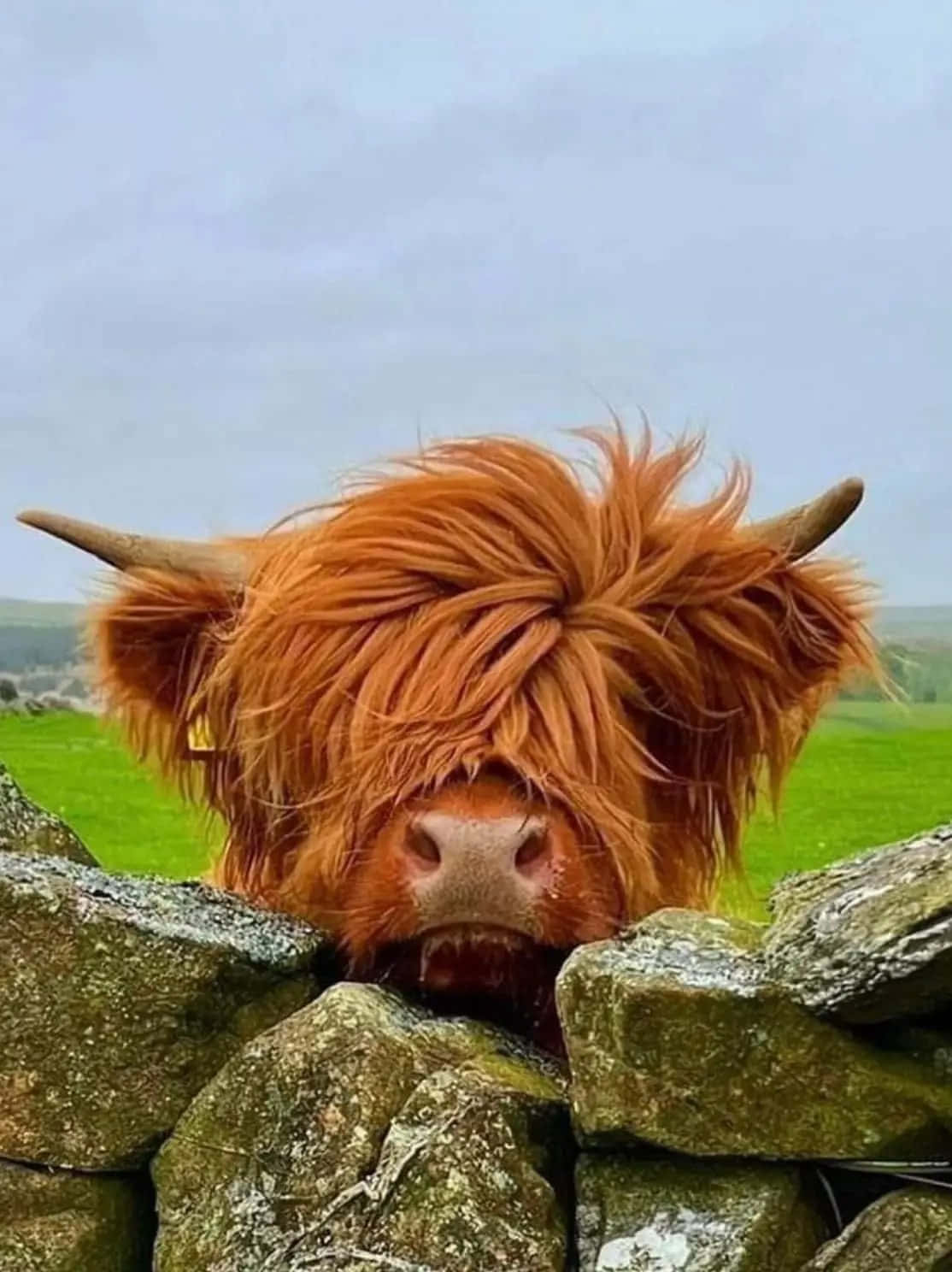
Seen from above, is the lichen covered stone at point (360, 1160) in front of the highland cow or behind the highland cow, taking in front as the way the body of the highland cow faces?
in front

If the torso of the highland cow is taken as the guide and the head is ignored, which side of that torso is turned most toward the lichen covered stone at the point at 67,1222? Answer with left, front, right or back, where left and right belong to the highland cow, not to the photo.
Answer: front

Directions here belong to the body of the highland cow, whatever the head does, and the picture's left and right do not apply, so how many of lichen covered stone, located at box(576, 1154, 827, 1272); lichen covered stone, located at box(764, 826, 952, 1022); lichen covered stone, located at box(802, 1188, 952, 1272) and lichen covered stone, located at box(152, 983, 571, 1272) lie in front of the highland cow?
4

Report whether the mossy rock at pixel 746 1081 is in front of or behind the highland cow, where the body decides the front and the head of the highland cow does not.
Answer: in front

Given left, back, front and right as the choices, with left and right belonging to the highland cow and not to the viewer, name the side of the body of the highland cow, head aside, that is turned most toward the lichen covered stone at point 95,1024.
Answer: front

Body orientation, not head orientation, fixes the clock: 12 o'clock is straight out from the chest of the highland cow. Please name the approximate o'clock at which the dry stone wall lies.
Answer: The dry stone wall is roughly at 12 o'clock from the highland cow.

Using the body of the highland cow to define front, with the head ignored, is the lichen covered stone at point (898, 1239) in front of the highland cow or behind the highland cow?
in front

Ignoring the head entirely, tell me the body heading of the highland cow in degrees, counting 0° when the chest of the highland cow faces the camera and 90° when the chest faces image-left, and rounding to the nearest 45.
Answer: approximately 0°
